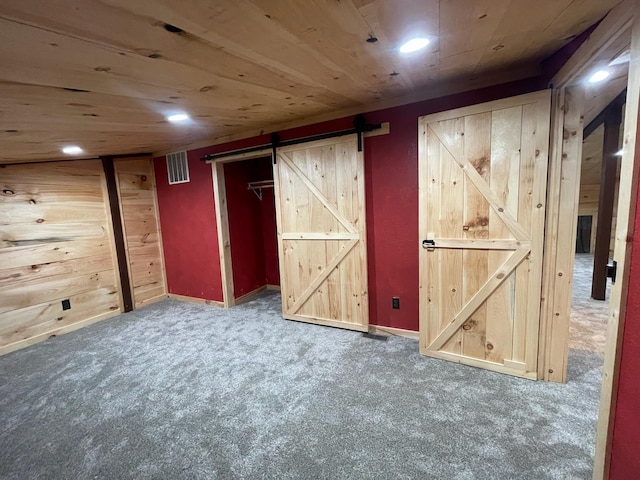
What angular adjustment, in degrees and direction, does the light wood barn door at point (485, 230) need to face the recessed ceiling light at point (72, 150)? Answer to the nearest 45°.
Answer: approximately 45° to its right

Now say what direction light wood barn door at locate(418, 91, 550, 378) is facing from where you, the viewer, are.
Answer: facing the viewer and to the left of the viewer

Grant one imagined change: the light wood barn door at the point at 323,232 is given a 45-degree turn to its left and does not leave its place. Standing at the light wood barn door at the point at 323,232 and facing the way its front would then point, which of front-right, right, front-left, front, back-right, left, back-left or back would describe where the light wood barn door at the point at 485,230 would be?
front-left

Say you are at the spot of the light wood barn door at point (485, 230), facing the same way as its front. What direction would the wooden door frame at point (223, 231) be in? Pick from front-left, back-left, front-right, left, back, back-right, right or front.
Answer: front-right

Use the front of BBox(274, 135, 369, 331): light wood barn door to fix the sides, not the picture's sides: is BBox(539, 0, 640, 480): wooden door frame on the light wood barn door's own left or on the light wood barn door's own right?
on the light wood barn door's own left

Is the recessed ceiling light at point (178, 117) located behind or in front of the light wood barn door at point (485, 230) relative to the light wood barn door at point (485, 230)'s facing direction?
in front

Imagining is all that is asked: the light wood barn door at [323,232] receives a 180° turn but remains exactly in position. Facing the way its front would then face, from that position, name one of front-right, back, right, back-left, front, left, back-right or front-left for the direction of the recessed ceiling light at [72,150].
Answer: back-left

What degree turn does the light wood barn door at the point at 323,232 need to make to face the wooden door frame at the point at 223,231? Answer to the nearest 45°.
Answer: approximately 90° to its right

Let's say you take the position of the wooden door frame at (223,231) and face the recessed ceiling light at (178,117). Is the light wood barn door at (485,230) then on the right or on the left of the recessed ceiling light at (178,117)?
left
